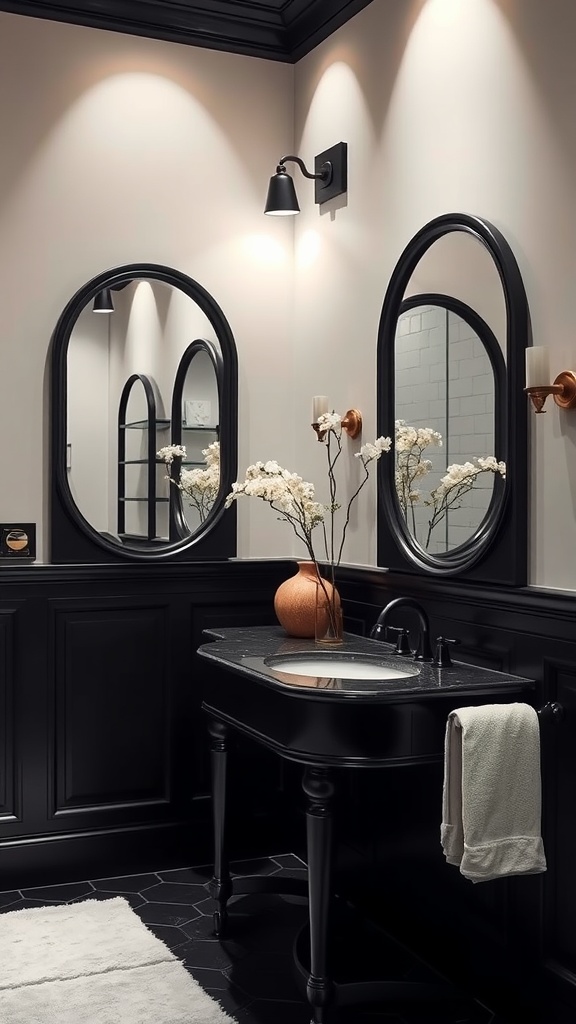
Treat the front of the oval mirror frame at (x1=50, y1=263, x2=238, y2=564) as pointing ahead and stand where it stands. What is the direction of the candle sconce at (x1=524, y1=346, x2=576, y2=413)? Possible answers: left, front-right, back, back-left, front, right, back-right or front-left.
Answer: front-left

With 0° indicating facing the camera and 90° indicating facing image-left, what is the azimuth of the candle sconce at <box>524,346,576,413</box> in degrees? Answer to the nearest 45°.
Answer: approximately 45°

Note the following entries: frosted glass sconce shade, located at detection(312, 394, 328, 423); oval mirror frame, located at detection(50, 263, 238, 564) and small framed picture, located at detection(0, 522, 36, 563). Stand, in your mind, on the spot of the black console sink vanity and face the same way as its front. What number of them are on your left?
0

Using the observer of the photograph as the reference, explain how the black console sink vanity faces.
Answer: facing the viewer and to the left of the viewer

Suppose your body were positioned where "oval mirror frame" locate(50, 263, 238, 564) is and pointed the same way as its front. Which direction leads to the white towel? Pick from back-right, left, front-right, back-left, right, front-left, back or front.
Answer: front-left

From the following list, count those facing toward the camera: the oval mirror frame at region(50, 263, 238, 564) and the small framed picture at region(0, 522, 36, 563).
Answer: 2

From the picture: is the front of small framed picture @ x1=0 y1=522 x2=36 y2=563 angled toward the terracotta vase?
no

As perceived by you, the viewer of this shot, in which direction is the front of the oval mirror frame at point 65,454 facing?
facing the viewer

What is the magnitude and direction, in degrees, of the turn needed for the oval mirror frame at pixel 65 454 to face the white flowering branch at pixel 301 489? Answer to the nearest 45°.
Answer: approximately 45° to its left

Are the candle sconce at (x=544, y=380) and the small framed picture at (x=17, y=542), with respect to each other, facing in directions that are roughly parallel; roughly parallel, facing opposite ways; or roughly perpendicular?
roughly perpendicular

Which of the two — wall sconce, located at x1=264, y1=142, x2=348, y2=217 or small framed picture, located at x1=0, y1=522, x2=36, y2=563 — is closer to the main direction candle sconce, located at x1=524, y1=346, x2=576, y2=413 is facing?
the small framed picture

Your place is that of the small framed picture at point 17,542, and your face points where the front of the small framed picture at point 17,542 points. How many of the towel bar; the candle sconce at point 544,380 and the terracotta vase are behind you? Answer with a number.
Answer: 0

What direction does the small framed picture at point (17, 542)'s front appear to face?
toward the camera

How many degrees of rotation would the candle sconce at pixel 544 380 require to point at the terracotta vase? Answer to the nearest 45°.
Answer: approximately 90° to its right
